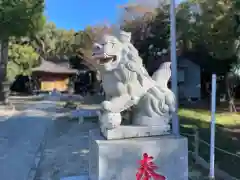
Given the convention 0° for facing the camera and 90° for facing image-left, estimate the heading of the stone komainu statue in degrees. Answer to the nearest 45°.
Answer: approximately 90°

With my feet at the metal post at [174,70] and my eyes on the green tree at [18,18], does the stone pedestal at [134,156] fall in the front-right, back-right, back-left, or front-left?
back-left

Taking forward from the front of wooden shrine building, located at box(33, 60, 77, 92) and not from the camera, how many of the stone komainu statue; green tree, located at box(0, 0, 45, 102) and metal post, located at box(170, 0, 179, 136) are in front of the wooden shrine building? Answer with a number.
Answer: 3

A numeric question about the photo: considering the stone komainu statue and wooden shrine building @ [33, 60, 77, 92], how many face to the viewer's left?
1

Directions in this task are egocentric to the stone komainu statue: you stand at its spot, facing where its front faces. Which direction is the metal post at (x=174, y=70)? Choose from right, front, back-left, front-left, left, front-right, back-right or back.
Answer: back-right

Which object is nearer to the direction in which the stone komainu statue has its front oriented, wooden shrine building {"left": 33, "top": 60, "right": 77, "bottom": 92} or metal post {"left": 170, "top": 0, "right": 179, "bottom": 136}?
the wooden shrine building

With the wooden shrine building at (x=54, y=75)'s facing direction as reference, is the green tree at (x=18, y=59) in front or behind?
in front

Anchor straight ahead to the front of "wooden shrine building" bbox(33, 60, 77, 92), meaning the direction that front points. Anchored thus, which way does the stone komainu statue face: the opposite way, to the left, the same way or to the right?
to the right

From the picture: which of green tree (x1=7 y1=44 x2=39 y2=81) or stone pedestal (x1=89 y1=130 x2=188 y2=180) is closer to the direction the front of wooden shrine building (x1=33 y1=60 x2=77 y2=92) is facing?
the stone pedestal

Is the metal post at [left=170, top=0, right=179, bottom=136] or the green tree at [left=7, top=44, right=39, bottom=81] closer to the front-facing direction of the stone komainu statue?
the green tree

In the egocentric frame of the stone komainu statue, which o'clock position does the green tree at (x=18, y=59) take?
The green tree is roughly at 2 o'clock from the stone komainu statue.

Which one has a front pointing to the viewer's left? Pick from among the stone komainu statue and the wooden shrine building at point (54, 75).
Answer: the stone komainu statue

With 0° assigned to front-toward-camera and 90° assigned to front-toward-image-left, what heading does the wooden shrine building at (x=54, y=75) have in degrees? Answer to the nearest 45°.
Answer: approximately 0°

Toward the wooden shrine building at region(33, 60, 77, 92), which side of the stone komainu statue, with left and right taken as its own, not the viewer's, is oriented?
right
